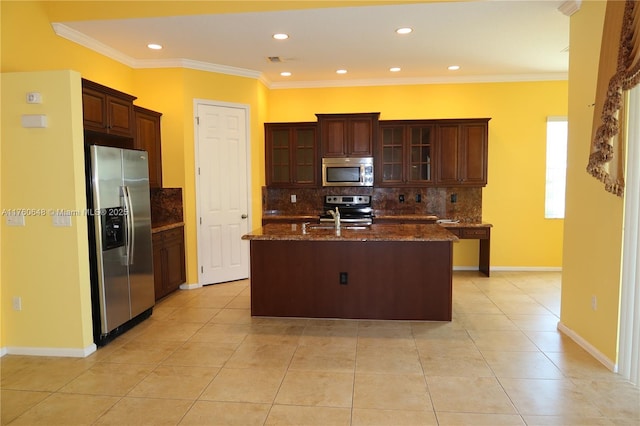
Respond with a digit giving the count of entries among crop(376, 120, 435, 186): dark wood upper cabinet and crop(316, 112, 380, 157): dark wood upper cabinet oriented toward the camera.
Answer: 2

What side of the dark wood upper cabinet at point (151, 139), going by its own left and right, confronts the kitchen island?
front

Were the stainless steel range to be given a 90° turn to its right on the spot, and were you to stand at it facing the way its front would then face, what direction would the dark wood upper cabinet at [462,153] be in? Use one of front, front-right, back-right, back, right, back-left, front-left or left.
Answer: back

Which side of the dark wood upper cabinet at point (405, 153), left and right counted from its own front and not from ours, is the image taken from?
front

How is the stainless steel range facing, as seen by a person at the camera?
facing the viewer

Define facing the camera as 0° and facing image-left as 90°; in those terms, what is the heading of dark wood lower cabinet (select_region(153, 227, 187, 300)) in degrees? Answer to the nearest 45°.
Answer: approximately 315°

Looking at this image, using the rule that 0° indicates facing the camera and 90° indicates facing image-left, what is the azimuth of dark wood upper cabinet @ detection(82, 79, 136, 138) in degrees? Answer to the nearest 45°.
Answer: approximately 315°

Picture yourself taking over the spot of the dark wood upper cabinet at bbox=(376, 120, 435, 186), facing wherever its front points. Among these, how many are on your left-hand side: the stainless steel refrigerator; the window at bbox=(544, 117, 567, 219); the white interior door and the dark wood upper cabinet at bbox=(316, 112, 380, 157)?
1

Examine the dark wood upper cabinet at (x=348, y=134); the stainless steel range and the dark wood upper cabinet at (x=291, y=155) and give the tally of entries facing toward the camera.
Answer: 3

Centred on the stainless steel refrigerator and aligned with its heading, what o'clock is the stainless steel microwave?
The stainless steel microwave is roughly at 10 o'clock from the stainless steel refrigerator.

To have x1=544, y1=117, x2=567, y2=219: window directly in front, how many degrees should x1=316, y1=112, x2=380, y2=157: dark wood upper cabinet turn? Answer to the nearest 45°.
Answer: approximately 90° to its left

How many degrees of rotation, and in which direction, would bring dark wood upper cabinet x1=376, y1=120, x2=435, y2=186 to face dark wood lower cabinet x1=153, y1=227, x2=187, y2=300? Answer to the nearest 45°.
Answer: approximately 45° to its right

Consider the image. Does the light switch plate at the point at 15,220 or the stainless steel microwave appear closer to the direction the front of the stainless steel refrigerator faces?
the stainless steel microwave

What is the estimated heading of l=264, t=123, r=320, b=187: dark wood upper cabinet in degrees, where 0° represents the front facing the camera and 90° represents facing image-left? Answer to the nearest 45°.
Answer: approximately 0°

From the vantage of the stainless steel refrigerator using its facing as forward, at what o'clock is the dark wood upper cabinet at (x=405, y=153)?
The dark wood upper cabinet is roughly at 10 o'clock from the stainless steel refrigerator.

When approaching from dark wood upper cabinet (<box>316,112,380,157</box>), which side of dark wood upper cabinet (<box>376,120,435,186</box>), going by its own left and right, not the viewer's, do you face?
right

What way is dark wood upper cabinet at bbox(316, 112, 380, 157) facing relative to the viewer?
toward the camera

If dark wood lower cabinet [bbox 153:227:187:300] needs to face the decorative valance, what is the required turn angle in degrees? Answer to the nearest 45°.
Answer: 0° — it already faces it
